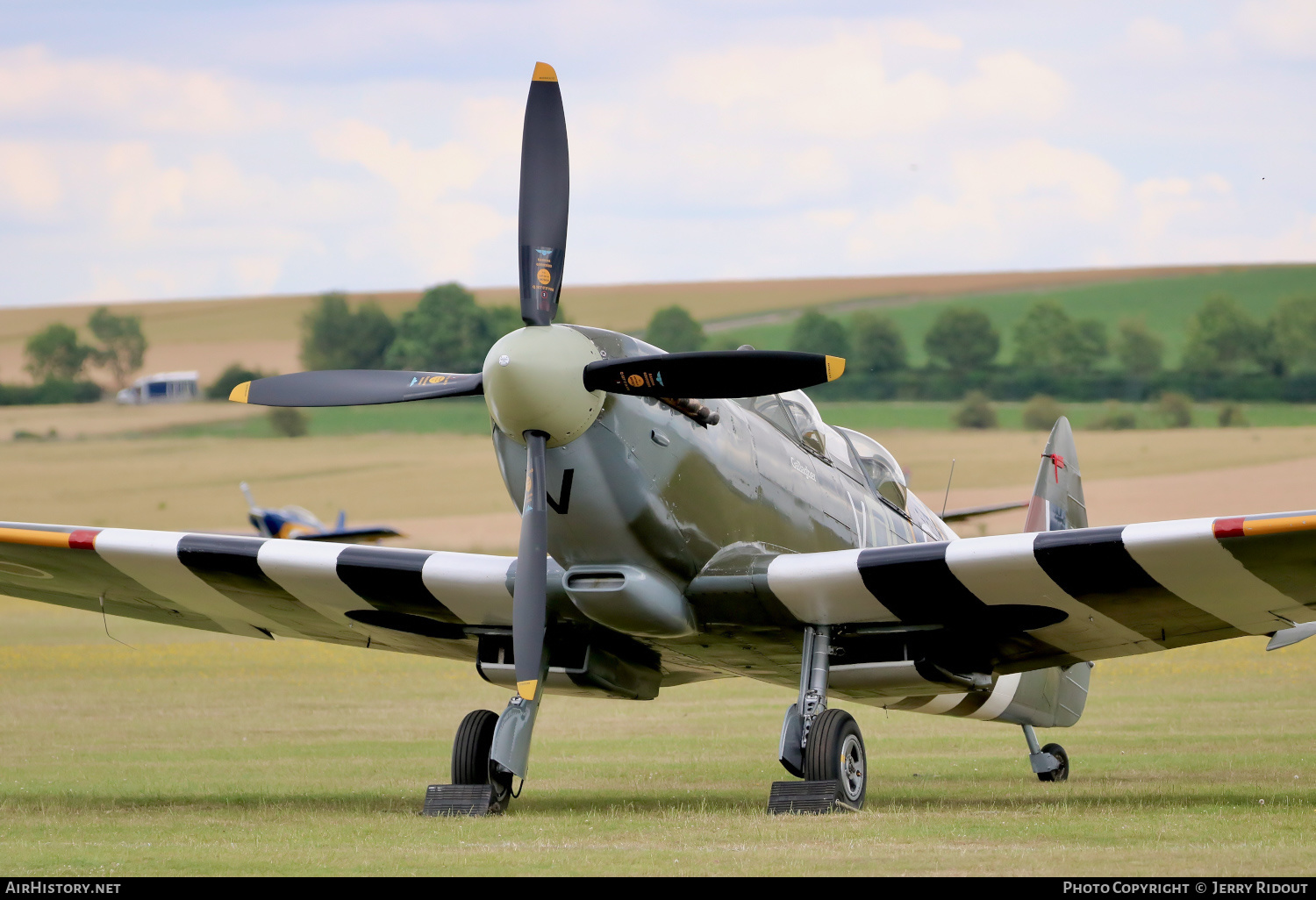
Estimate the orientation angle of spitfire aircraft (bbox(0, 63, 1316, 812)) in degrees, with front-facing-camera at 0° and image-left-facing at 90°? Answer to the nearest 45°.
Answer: approximately 45°
